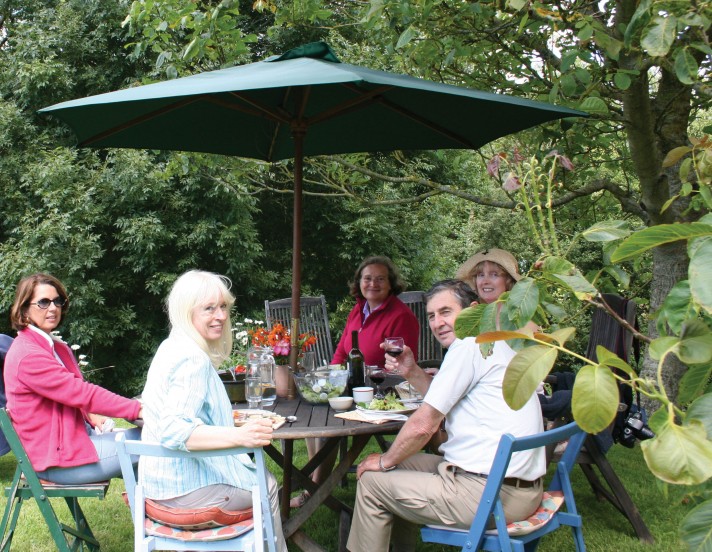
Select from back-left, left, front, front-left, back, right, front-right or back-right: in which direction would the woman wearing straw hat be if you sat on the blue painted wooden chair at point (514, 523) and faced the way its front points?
front-right

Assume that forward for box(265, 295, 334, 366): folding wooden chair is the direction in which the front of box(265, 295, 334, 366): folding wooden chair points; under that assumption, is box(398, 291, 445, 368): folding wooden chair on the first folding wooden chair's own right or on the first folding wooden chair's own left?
on the first folding wooden chair's own left

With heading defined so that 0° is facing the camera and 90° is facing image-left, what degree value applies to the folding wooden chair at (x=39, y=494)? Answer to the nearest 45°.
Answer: approximately 270°

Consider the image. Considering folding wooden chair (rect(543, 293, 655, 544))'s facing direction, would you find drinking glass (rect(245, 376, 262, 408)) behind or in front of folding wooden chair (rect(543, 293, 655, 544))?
in front

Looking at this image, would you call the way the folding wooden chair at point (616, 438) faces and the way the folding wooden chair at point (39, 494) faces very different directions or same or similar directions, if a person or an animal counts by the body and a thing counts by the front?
very different directions

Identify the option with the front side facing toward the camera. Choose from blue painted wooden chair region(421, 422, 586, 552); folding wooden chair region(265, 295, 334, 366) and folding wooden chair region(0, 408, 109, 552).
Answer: folding wooden chair region(265, 295, 334, 366)

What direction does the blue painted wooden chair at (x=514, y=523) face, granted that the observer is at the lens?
facing away from the viewer and to the left of the viewer

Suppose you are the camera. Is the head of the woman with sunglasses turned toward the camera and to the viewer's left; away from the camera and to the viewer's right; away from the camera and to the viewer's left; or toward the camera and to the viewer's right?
toward the camera and to the viewer's right

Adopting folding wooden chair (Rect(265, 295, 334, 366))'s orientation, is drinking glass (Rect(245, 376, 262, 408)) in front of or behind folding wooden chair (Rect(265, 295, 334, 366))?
in front

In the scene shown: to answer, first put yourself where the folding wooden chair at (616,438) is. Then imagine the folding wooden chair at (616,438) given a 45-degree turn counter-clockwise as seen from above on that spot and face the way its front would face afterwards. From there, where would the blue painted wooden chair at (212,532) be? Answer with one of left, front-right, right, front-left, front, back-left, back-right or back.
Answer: front-right

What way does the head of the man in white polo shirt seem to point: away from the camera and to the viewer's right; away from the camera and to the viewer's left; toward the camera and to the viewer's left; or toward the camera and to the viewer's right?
toward the camera and to the viewer's left
